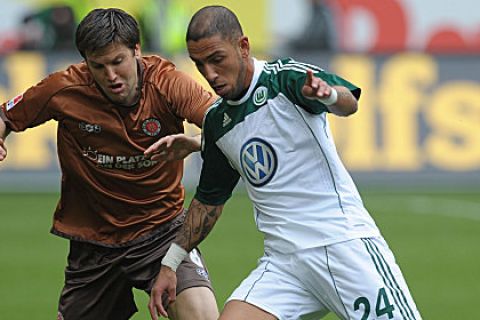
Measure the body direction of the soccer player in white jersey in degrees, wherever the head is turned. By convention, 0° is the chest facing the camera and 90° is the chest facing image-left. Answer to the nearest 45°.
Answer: approximately 45°

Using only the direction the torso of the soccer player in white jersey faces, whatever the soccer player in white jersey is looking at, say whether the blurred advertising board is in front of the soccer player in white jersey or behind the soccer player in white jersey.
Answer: behind

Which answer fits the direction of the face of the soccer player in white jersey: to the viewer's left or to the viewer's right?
to the viewer's left

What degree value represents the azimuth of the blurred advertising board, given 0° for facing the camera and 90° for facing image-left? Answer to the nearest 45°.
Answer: approximately 0°

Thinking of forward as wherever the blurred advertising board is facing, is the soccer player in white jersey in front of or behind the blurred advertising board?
in front

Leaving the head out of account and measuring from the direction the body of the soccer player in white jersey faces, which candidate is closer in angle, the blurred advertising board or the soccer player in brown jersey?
the soccer player in brown jersey

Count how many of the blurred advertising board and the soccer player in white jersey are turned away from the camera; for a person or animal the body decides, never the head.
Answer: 0

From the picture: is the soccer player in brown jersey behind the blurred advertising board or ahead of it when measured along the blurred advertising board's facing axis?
ahead
